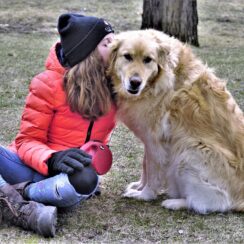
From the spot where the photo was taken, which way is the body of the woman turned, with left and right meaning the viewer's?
facing the viewer and to the right of the viewer
